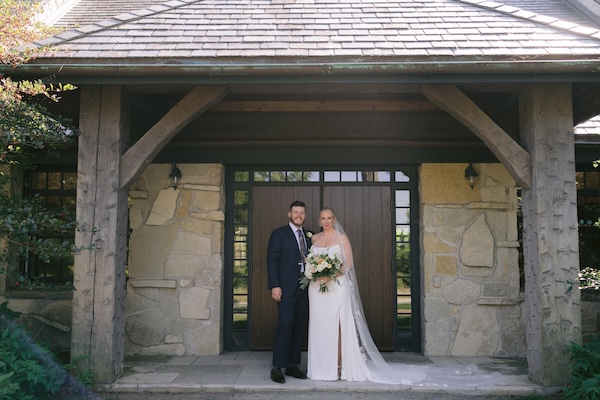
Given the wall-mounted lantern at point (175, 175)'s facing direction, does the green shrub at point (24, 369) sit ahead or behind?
ahead

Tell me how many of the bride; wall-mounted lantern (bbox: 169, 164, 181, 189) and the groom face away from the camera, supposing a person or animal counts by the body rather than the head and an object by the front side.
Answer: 0

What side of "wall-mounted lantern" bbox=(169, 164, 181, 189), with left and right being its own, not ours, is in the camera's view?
front

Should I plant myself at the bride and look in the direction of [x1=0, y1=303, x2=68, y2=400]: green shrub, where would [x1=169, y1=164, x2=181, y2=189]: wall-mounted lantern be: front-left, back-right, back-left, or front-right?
front-right

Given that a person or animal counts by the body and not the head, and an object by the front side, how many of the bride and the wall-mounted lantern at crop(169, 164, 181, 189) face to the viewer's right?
0

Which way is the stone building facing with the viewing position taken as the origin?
facing the viewer

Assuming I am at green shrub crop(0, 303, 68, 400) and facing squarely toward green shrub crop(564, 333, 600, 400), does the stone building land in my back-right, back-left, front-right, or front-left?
front-left

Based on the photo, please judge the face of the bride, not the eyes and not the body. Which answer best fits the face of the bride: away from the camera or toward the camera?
toward the camera

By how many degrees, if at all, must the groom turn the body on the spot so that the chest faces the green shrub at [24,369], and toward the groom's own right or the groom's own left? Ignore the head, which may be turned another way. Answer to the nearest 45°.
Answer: approximately 90° to the groom's own right

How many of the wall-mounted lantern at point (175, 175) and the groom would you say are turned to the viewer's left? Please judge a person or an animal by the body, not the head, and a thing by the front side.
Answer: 0

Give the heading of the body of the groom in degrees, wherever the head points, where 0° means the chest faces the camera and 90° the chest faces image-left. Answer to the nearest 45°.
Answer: approximately 315°
